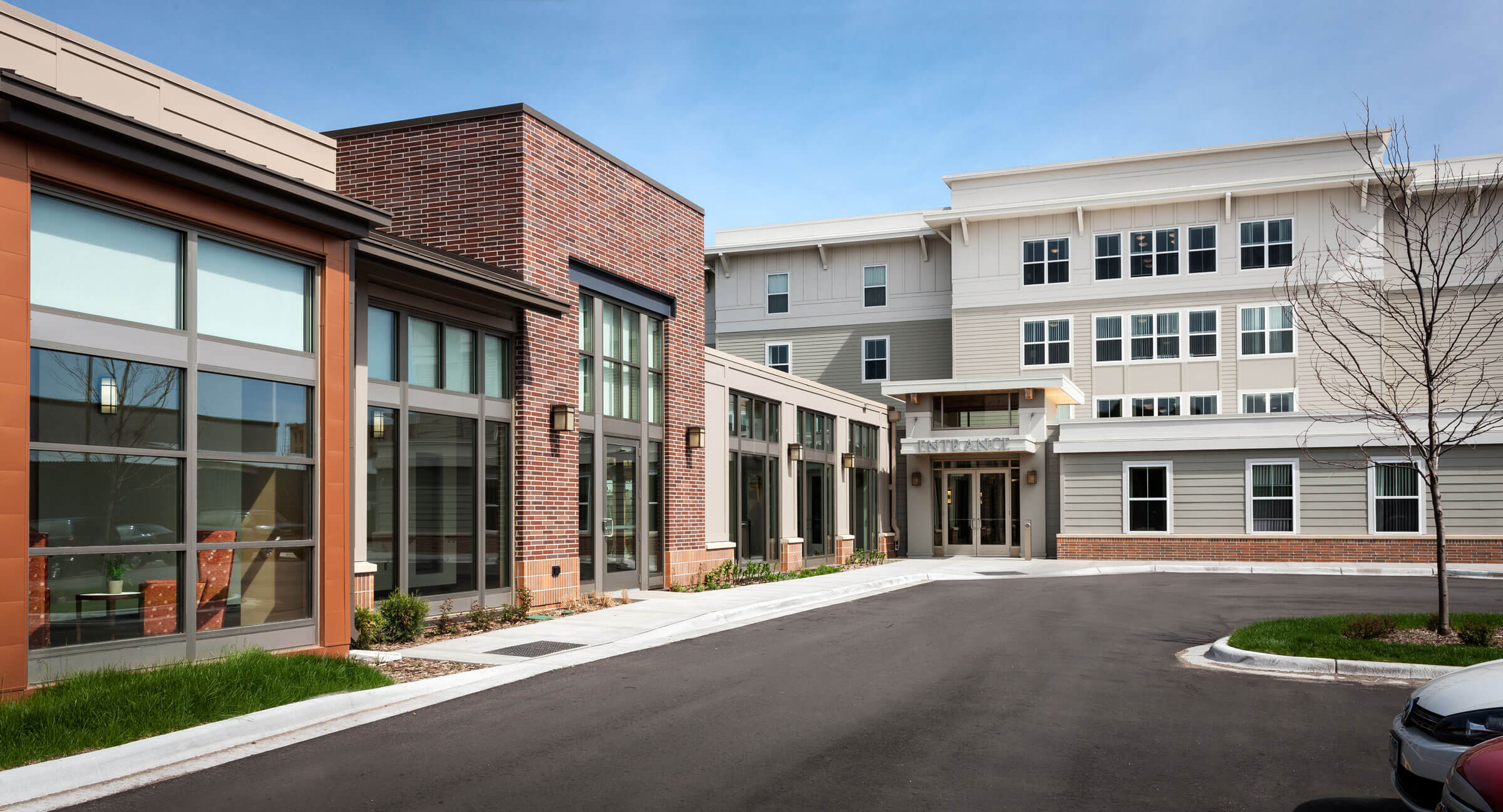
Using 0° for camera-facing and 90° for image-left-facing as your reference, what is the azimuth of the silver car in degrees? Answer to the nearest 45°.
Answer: approximately 45°

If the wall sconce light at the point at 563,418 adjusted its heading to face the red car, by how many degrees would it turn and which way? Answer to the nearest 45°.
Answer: approximately 45° to its right

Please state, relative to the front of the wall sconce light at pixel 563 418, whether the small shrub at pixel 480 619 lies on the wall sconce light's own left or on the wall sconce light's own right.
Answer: on the wall sconce light's own right

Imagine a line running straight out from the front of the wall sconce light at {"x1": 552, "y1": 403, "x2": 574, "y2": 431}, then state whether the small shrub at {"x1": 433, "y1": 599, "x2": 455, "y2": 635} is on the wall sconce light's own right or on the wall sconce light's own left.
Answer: on the wall sconce light's own right

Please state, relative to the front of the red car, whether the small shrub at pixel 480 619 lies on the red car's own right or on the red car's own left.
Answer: on the red car's own right

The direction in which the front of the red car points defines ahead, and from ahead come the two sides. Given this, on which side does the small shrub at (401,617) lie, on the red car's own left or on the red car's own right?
on the red car's own right

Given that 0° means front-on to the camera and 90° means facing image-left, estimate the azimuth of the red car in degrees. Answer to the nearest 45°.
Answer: approximately 45°

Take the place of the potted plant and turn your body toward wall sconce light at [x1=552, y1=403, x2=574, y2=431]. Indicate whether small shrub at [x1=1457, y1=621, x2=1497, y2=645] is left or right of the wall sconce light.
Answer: right

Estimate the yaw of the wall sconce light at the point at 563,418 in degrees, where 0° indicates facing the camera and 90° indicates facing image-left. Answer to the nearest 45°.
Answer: approximately 315°

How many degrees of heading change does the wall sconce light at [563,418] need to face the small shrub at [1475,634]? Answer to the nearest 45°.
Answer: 0° — it already faces it

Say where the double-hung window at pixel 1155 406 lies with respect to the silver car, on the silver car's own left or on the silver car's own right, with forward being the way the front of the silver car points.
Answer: on the silver car's own right
